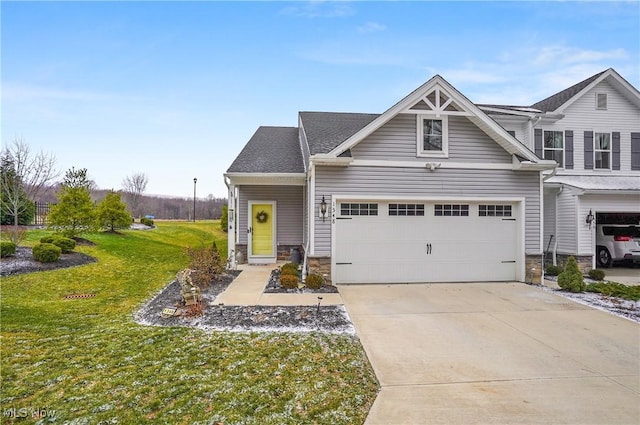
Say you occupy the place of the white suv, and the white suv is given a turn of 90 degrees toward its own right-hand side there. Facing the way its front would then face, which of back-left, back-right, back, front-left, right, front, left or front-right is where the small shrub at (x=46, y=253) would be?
back

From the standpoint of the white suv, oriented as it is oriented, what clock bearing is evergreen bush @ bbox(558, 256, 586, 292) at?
The evergreen bush is roughly at 8 o'clock from the white suv.

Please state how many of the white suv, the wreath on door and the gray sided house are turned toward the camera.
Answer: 2

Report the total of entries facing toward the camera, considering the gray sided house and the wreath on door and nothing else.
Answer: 2

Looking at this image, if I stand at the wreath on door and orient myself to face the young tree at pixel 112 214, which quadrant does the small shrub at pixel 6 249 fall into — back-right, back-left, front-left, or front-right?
front-left

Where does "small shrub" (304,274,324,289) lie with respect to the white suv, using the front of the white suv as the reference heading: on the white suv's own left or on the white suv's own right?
on the white suv's own left

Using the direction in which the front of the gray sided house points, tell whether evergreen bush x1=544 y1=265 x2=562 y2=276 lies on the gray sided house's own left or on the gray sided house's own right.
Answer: on the gray sided house's own left

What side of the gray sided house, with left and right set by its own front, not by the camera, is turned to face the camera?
front

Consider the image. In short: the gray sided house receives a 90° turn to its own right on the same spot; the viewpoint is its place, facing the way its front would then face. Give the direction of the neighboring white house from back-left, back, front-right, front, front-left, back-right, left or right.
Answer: back-right

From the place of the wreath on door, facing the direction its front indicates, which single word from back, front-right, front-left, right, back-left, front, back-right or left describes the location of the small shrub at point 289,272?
front

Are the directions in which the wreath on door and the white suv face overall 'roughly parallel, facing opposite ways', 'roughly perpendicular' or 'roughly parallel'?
roughly parallel, facing opposite ways

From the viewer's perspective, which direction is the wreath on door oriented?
toward the camera

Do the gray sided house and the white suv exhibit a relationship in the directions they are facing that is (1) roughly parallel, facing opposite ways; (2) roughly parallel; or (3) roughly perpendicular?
roughly parallel, facing opposite ways

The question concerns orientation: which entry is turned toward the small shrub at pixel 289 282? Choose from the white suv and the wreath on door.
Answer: the wreath on door

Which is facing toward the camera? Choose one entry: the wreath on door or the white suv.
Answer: the wreath on door

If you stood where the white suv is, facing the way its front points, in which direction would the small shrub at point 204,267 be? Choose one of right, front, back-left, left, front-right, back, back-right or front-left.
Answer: left

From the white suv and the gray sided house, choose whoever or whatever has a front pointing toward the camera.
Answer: the gray sided house
